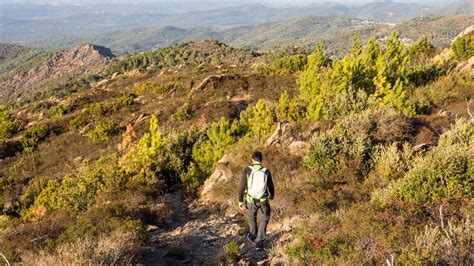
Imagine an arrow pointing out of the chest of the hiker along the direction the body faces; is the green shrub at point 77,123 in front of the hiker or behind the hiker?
in front

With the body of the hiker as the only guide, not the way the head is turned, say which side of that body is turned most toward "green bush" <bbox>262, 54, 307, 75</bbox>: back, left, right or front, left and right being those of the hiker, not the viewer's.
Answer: front

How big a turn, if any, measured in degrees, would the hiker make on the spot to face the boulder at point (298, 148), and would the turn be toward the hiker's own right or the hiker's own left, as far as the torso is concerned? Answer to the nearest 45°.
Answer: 0° — they already face it

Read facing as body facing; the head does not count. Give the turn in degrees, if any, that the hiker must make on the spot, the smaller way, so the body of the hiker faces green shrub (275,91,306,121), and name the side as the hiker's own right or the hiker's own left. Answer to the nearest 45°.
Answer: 0° — they already face it

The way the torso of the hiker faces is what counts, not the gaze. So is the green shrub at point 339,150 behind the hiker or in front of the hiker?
in front

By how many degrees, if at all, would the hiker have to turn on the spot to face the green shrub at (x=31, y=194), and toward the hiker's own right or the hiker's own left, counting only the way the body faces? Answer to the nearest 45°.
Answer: approximately 45° to the hiker's own left

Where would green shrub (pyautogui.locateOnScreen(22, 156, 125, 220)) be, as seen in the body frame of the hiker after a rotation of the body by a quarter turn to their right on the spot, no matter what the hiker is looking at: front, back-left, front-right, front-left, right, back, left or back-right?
back-left

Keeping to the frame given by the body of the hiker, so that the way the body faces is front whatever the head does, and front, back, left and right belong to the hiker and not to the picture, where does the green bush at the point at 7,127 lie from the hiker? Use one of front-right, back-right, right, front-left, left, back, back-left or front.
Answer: front-left

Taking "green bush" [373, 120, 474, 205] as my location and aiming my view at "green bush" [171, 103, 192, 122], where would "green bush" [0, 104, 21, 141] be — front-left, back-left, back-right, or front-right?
front-left

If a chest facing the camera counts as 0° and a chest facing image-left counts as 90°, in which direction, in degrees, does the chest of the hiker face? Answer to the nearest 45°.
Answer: approximately 180°

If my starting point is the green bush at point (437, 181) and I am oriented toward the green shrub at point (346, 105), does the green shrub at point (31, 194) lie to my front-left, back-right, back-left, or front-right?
front-left

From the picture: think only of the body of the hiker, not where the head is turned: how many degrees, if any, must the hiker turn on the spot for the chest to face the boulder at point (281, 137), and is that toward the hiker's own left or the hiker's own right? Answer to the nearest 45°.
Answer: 0° — they already face it

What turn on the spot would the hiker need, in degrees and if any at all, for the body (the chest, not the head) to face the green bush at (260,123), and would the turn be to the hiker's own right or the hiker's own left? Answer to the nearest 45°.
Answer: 0° — they already face it

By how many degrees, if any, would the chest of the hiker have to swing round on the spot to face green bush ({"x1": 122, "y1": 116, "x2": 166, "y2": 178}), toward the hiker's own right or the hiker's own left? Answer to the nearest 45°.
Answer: approximately 45° to the hiker's own left
